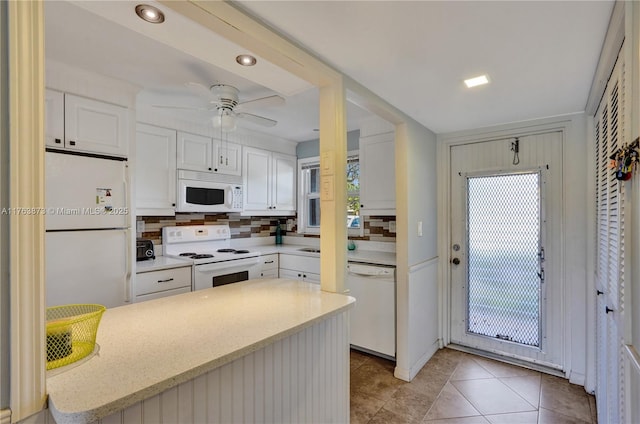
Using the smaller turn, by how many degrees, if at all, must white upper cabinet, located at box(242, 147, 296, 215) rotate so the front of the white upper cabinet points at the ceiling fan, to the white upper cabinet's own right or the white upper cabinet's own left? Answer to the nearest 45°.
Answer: approximately 45° to the white upper cabinet's own right

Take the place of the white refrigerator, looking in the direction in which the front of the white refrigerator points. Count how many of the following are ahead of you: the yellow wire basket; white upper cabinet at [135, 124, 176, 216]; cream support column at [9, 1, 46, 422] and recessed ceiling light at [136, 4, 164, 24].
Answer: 3

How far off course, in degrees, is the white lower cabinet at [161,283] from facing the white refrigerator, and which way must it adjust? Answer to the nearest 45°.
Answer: approximately 90° to its right

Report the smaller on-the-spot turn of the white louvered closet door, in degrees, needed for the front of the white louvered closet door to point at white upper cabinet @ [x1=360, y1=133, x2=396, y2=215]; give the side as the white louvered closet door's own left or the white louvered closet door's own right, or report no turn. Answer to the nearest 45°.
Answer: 0° — it already faces it

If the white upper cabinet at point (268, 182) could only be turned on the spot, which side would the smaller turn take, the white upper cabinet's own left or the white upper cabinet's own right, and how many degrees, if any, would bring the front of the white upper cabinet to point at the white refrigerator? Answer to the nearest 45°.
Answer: approximately 90° to the white upper cabinet's own right

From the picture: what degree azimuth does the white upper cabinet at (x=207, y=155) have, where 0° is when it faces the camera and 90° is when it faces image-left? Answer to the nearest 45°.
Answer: approximately 315°

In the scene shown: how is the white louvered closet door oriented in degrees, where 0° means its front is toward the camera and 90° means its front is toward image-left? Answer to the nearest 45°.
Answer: approximately 90°

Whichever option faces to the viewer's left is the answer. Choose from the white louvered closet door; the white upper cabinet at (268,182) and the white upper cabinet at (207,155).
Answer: the white louvered closet door
